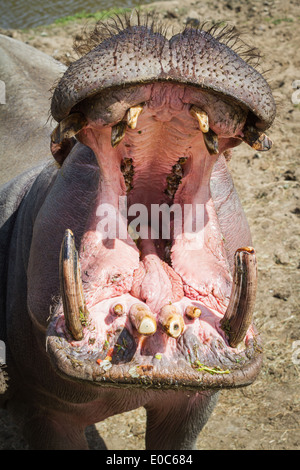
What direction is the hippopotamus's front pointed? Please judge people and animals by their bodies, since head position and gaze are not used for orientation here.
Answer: toward the camera
